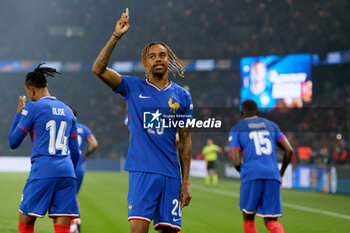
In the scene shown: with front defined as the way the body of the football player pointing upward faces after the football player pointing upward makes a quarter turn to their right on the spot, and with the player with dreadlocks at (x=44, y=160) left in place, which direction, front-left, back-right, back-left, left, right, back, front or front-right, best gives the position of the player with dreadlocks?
front-right

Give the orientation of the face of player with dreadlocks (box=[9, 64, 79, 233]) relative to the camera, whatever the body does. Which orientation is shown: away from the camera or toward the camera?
away from the camera

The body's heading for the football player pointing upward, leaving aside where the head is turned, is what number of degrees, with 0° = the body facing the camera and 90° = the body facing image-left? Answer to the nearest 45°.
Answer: approximately 0°

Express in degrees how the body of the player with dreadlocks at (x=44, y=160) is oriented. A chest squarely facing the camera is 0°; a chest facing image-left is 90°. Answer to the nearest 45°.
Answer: approximately 135°
